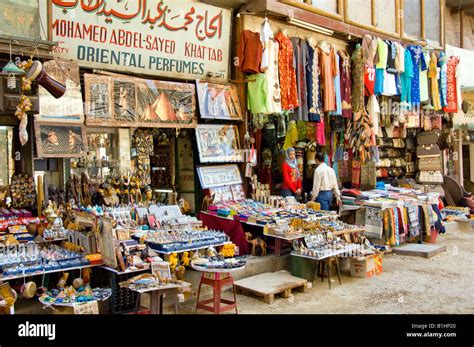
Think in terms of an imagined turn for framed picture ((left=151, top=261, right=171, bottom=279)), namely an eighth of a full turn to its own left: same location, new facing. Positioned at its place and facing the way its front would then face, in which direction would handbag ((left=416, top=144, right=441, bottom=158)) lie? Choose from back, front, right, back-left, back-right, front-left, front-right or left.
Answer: left

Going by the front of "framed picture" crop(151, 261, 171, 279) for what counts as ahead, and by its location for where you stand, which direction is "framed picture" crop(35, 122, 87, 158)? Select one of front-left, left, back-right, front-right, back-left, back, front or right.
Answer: back-right

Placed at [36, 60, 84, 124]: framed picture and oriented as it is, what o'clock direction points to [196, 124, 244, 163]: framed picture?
[196, 124, 244, 163]: framed picture is roughly at 8 o'clock from [36, 60, 84, 124]: framed picture.

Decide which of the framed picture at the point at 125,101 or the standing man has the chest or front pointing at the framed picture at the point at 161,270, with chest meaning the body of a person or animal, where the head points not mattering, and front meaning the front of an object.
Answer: the framed picture at the point at 125,101

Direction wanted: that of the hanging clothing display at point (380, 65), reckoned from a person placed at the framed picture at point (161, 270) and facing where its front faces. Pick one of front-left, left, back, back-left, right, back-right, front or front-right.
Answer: back-left

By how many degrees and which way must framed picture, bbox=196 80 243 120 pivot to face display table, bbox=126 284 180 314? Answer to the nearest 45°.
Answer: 0° — it already faces it
